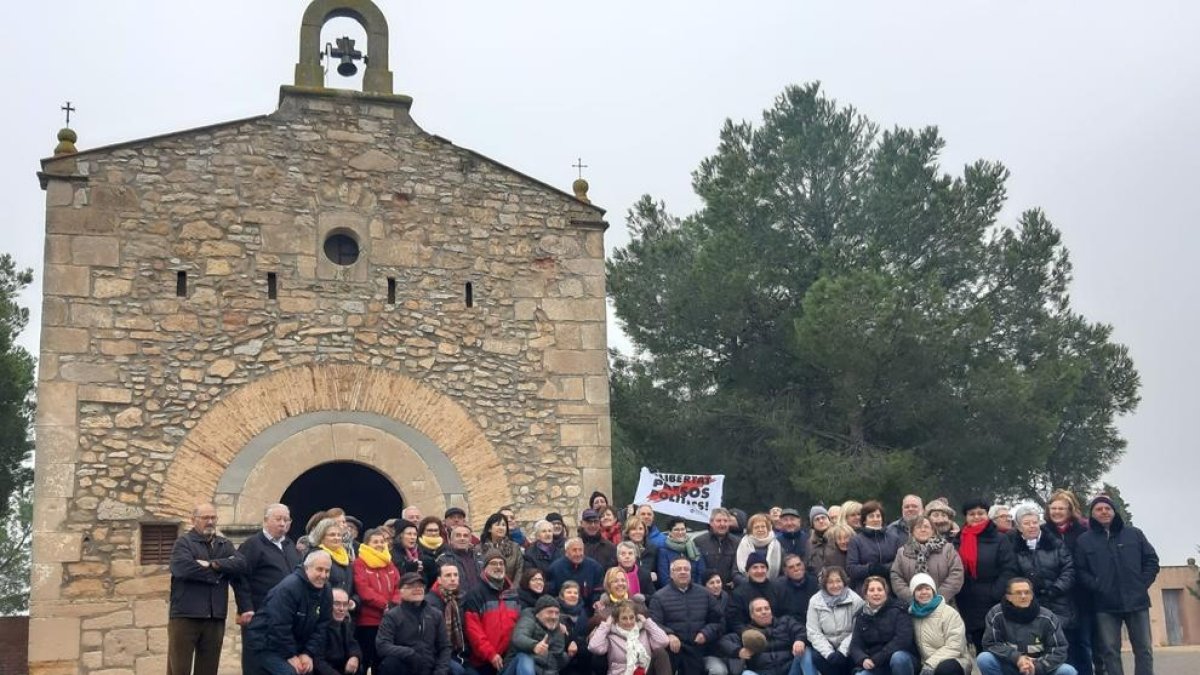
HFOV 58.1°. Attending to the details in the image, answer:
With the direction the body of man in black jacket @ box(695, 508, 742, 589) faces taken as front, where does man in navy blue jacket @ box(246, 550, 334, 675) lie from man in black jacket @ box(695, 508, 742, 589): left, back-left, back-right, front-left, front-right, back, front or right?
front-right

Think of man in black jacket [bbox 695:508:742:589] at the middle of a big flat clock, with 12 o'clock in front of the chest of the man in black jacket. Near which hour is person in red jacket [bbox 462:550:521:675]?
The person in red jacket is roughly at 2 o'clock from the man in black jacket.

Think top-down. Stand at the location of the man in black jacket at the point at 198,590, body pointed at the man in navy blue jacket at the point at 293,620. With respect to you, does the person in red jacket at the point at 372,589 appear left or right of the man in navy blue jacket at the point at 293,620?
left

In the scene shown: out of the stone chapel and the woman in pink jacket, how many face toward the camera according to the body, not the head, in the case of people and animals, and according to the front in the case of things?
2

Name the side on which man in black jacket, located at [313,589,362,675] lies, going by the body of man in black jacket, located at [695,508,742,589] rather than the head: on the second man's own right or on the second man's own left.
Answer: on the second man's own right

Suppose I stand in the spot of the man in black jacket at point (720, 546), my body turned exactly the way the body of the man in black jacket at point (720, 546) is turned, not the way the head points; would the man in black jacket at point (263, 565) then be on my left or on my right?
on my right

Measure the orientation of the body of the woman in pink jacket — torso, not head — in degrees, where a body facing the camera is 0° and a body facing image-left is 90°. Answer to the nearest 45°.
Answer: approximately 0°

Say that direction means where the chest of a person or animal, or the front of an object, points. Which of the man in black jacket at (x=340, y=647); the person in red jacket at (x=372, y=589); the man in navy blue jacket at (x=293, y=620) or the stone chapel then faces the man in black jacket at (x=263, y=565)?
the stone chapel

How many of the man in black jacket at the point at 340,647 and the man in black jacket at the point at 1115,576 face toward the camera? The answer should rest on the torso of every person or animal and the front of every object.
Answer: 2
